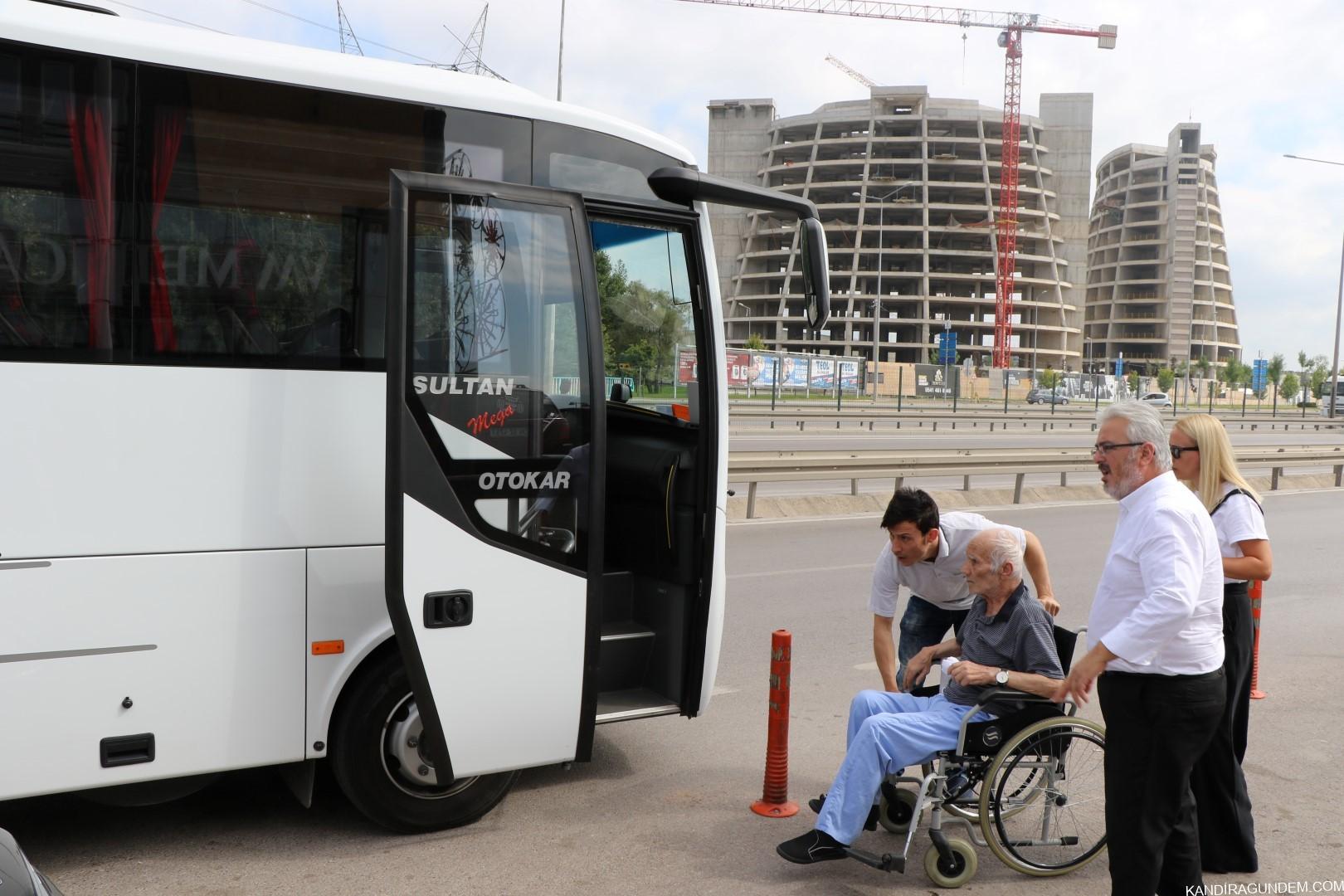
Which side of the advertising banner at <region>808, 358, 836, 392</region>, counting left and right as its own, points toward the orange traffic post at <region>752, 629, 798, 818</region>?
front

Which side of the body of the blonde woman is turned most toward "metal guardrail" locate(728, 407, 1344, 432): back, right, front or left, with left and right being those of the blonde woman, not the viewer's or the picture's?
right

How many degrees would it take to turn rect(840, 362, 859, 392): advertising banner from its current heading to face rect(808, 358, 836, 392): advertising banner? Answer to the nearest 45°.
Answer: approximately 45° to its right

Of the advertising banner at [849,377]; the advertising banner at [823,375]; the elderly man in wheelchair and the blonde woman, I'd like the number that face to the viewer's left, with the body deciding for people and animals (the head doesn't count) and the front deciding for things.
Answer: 2

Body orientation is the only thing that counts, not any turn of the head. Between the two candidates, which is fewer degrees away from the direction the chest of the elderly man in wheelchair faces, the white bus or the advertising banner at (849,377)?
the white bus

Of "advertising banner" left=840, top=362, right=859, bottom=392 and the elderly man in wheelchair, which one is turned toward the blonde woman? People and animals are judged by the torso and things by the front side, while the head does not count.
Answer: the advertising banner

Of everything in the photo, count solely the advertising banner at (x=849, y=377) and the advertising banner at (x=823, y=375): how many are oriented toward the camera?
2

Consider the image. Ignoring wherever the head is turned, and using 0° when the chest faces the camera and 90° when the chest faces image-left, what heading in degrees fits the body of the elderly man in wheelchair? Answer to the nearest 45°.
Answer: approximately 90°

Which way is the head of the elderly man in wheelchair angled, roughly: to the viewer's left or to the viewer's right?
to the viewer's left

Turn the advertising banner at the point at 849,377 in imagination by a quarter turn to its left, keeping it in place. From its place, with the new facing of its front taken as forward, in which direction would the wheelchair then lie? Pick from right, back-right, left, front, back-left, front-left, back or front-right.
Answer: right

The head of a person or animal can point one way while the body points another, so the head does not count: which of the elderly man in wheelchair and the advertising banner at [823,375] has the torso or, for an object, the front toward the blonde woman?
the advertising banner

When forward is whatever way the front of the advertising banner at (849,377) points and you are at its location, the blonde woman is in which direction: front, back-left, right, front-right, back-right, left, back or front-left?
front

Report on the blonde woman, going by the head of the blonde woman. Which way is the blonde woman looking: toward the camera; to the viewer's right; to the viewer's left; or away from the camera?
to the viewer's left

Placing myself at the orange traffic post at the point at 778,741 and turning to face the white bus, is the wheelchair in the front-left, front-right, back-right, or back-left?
back-left

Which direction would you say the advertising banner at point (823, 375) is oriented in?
toward the camera

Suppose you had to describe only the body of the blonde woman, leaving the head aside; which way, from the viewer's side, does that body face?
to the viewer's left

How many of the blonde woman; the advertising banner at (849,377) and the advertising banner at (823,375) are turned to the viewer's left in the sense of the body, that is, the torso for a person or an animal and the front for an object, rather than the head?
1
